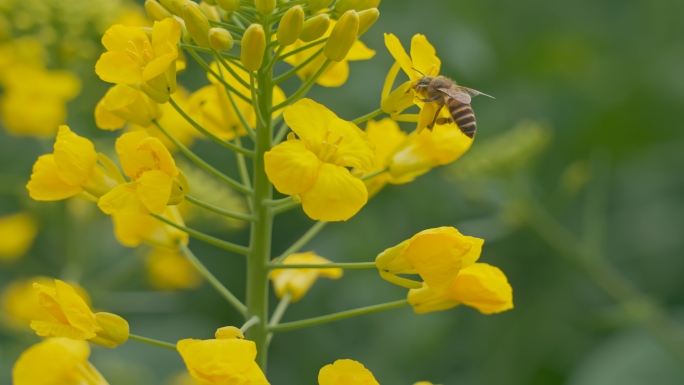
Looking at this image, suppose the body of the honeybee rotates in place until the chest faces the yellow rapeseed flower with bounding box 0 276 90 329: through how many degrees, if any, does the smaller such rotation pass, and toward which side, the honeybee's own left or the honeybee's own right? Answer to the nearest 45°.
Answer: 0° — it already faces it

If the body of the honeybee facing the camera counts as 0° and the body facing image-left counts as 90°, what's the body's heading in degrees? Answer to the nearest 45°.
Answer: approximately 90°

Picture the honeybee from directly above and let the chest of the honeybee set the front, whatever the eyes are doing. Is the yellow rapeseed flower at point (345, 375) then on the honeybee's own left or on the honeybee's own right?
on the honeybee's own left
